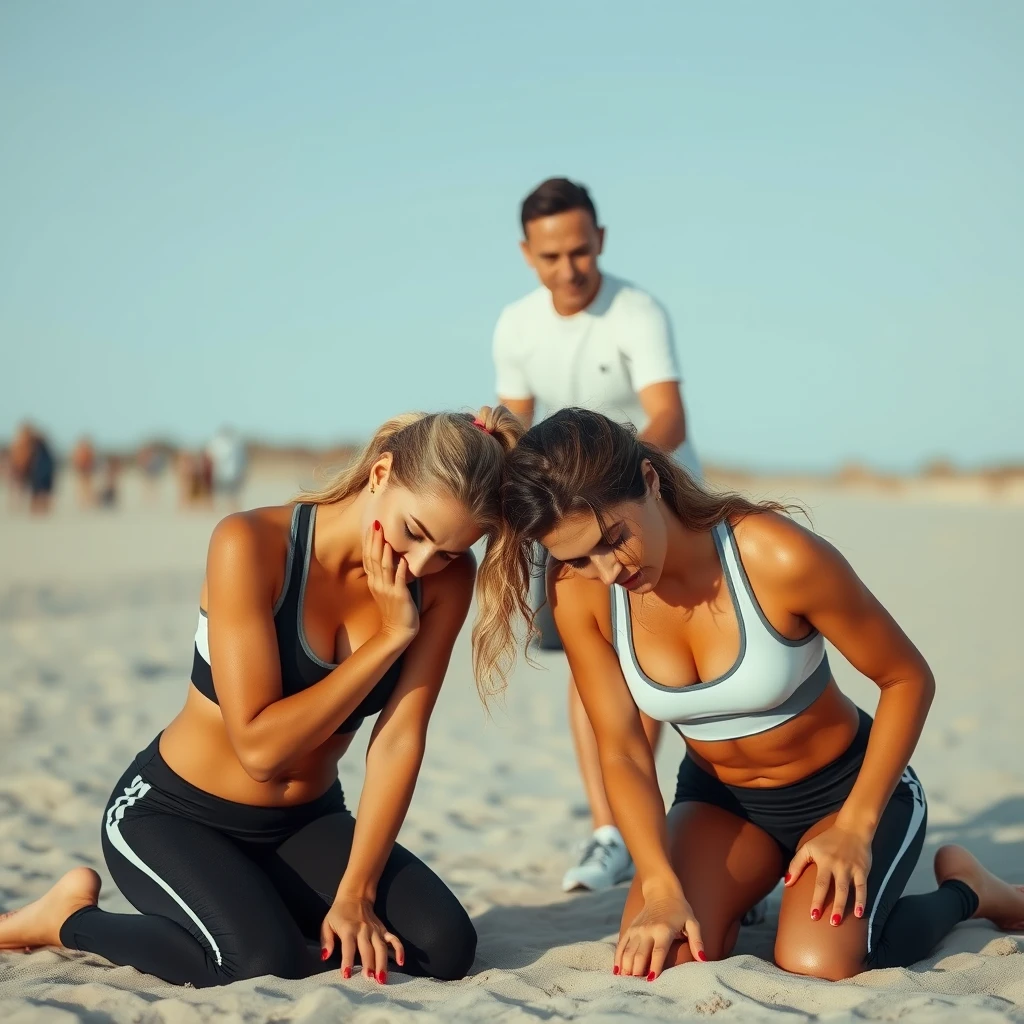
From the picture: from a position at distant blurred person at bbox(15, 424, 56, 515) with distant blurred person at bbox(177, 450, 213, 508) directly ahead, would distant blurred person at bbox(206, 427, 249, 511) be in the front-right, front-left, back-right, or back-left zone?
front-right

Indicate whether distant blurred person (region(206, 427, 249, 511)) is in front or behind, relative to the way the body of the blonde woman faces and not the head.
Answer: behind

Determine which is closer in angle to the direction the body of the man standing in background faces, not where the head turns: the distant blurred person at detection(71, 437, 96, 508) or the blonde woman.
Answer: the blonde woman

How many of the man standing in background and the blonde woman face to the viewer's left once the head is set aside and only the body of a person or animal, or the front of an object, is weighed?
0

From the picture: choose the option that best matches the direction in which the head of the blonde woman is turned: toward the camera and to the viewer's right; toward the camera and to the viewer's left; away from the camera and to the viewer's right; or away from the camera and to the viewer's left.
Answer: toward the camera and to the viewer's right

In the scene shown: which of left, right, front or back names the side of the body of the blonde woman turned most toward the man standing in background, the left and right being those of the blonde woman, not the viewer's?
left

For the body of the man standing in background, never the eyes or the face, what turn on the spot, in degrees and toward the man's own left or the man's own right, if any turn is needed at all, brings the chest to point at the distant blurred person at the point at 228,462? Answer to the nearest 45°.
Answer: approximately 180°

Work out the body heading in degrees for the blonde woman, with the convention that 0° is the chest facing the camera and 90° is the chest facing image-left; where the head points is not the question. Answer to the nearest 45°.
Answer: approximately 315°

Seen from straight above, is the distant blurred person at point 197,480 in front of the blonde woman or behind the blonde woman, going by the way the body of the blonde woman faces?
behind

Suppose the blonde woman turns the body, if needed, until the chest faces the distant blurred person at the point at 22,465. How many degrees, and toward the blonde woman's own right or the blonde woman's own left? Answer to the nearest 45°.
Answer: approximately 135° to the blonde woman's own left

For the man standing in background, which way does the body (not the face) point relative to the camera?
toward the camera
